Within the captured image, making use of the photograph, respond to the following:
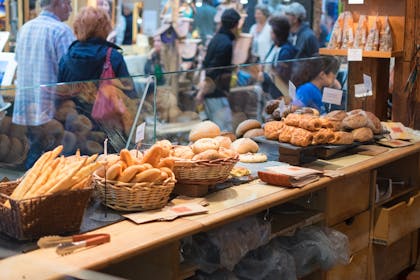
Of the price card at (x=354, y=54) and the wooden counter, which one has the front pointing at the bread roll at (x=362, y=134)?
the price card

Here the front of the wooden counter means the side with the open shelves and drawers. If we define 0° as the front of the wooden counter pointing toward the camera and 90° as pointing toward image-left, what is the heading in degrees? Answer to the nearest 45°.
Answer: approximately 315°

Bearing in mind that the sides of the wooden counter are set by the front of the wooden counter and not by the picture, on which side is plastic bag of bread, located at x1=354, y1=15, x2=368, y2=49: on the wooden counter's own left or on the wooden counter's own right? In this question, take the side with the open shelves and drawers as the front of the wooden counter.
on the wooden counter's own left

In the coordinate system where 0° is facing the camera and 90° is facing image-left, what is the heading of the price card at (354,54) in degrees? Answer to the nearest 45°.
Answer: approximately 0°

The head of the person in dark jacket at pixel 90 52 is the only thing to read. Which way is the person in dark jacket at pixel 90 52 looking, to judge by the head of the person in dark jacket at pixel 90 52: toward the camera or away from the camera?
away from the camera

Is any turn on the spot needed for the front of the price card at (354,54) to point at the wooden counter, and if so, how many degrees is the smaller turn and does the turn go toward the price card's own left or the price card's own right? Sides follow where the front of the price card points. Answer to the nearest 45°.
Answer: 0° — it already faces it

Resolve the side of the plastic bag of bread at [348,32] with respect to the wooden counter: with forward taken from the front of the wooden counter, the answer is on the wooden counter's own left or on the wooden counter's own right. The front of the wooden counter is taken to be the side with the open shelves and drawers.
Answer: on the wooden counter's own left
